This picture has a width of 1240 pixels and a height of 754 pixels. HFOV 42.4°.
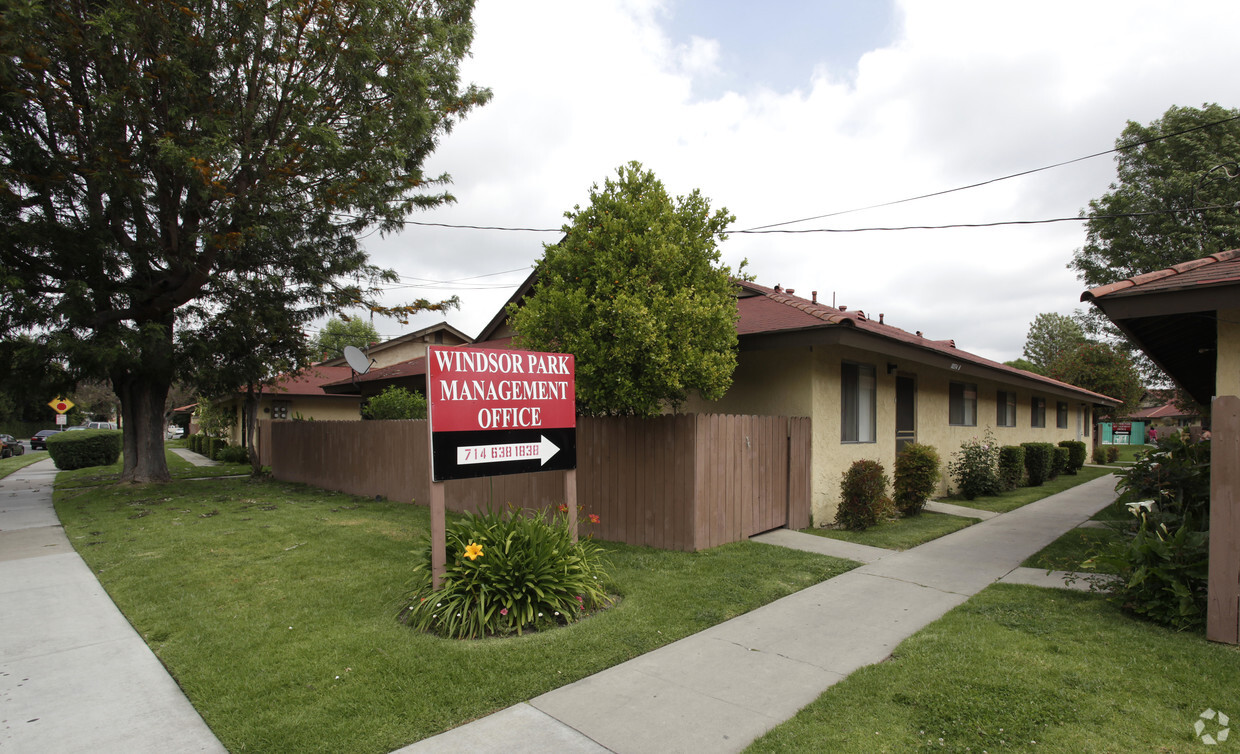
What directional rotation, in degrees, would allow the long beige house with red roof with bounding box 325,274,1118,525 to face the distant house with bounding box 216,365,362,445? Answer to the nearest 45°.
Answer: approximately 180°

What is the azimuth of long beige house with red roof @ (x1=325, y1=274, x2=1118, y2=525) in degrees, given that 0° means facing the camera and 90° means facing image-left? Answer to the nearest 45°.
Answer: approximately 315°

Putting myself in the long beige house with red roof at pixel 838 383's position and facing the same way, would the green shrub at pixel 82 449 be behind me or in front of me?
behind

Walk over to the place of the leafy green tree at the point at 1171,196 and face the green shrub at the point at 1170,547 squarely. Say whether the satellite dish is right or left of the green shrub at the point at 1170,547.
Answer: right

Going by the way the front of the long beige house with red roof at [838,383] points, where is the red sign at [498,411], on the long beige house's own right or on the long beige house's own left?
on the long beige house's own right

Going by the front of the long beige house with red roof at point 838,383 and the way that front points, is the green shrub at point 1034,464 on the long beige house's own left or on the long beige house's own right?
on the long beige house's own left

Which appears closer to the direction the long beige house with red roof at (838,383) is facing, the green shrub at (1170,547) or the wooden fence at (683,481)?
the green shrub

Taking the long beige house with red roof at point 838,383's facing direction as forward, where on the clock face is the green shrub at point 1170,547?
The green shrub is roughly at 1 o'clock from the long beige house with red roof.
